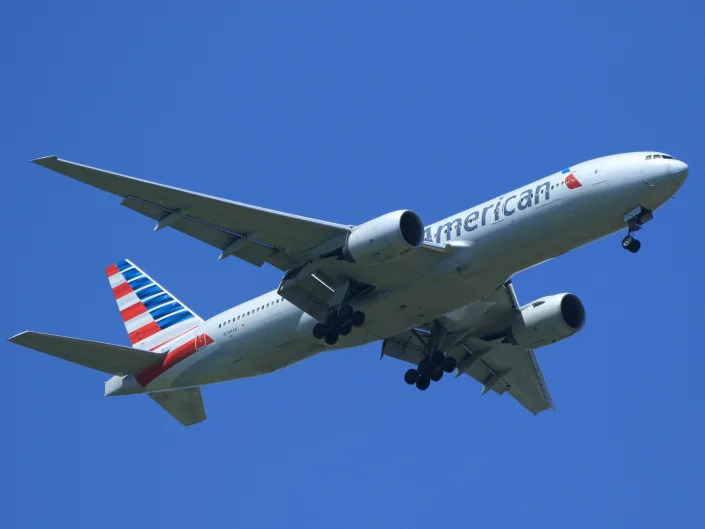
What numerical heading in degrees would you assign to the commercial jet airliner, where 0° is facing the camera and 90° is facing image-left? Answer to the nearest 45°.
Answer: approximately 315°
